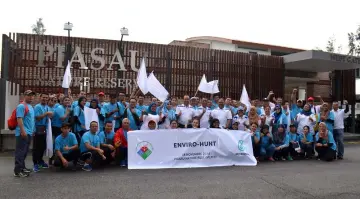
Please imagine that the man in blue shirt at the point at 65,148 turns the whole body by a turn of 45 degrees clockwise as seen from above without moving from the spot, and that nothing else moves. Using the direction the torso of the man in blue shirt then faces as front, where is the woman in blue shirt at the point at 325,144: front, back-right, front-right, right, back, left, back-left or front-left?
back-left

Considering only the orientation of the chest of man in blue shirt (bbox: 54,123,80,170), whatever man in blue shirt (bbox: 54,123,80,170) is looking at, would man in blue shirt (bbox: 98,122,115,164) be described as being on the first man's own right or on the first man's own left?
on the first man's own left

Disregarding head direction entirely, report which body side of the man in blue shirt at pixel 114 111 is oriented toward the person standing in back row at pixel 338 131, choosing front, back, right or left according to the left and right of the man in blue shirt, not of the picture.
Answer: left

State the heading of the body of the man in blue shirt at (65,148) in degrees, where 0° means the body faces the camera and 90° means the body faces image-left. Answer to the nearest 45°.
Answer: approximately 0°

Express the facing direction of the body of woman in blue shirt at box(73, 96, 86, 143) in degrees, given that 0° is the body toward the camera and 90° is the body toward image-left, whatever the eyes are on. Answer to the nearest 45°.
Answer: approximately 315°

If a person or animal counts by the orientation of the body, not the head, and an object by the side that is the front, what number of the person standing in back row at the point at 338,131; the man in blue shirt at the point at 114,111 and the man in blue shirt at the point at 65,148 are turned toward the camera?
3

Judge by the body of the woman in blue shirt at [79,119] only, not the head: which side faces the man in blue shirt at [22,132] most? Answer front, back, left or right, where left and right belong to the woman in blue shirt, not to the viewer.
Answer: right

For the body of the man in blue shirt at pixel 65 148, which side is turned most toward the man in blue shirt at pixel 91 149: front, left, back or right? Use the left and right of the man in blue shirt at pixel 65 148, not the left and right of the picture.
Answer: left

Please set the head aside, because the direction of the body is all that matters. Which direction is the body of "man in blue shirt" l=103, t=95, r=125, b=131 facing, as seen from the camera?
toward the camera

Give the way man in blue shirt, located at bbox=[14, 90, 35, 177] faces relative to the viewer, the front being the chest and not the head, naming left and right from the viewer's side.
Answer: facing the viewer and to the right of the viewer

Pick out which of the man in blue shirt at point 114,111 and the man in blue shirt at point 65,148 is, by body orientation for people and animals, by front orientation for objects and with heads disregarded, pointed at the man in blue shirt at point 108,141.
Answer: the man in blue shirt at point 114,111

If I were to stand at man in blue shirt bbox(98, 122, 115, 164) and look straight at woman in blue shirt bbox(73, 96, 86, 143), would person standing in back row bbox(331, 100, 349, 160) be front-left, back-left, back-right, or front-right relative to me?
back-right

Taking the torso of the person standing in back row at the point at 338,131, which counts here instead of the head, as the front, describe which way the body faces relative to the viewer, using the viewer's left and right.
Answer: facing the viewer

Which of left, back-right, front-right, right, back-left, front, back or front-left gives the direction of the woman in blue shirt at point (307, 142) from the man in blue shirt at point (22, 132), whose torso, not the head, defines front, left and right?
front-left

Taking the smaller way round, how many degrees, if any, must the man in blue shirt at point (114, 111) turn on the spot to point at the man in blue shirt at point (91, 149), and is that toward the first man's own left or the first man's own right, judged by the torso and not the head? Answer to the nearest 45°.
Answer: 0° — they already face them

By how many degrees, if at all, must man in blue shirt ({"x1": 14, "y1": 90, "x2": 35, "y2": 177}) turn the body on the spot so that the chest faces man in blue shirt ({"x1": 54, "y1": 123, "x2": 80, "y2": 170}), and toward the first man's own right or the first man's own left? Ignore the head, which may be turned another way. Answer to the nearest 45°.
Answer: approximately 90° to the first man's own left
